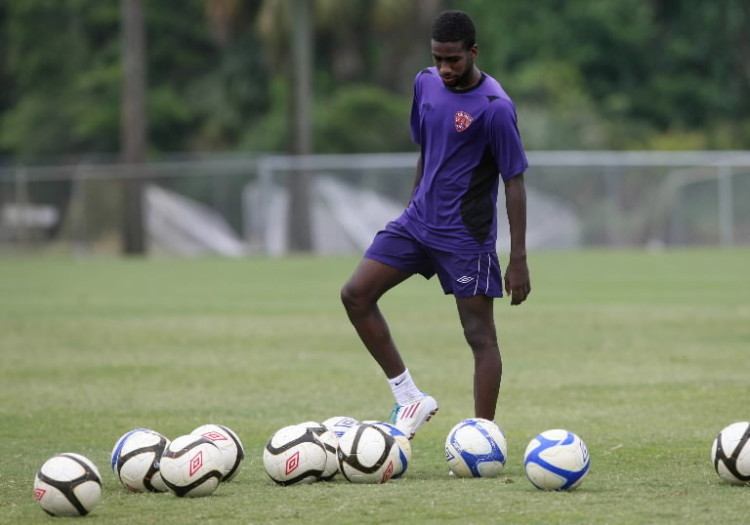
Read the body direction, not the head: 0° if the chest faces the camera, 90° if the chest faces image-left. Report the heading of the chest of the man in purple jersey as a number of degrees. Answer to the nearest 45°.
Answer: approximately 45°

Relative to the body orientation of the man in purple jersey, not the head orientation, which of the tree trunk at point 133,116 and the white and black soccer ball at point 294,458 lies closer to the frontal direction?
the white and black soccer ball

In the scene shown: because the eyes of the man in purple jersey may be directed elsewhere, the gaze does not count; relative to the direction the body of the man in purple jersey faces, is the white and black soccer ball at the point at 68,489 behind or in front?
in front

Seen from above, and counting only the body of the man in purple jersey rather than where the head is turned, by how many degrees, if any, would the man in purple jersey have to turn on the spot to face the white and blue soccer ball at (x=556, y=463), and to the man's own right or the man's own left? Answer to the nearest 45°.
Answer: approximately 45° to the man's own left

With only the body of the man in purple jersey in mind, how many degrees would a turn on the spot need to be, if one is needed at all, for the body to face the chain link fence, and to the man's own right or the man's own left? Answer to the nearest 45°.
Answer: approximately 135° to the man's own right

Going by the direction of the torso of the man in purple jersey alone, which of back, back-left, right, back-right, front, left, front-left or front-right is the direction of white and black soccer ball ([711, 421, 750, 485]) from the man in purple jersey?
left

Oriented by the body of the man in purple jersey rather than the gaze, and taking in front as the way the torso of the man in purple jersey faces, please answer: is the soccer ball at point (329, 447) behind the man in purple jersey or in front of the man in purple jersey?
in front

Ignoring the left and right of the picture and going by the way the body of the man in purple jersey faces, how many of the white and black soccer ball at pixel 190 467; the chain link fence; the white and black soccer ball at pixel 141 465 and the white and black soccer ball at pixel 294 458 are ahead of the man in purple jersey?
3

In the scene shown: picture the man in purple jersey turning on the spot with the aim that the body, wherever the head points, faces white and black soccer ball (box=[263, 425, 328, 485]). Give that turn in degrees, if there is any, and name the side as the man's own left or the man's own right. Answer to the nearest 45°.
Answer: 0° — they already face it

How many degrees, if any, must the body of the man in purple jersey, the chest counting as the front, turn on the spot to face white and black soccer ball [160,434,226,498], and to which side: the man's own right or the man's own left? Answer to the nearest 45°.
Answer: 0° — they already face it

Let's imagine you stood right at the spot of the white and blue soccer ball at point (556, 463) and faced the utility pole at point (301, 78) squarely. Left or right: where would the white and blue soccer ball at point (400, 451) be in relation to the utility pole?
left
